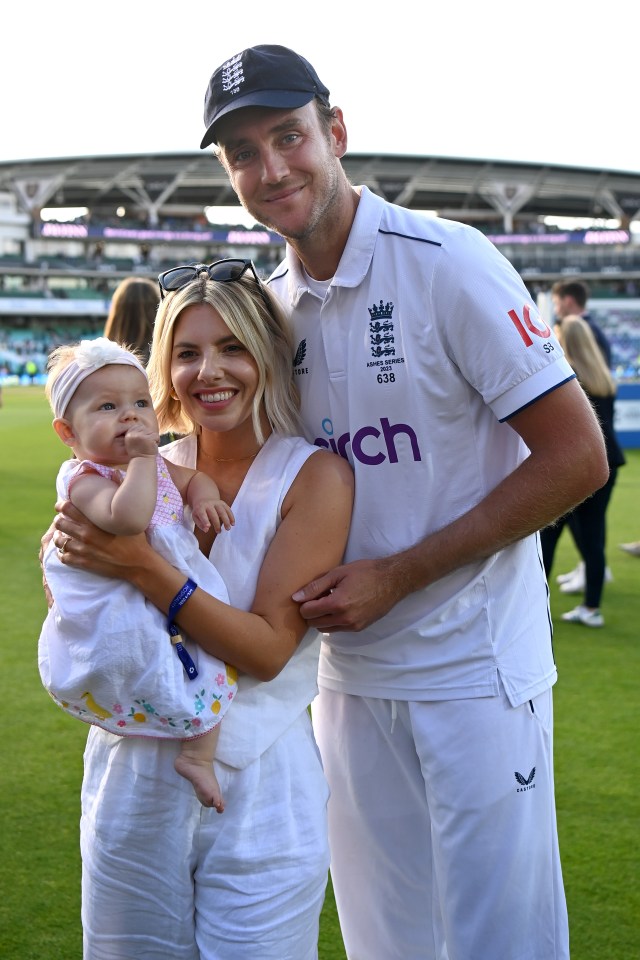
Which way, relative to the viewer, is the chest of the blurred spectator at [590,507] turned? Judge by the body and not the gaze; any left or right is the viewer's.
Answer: facing to the left of the viewer

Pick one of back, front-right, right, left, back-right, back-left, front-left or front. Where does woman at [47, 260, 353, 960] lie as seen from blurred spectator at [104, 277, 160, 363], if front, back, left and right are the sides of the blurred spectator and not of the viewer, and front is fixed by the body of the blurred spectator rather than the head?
back

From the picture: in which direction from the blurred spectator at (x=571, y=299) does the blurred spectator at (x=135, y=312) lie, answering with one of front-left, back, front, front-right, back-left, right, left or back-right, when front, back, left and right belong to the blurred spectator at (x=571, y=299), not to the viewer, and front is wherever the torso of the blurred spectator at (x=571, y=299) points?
front-left

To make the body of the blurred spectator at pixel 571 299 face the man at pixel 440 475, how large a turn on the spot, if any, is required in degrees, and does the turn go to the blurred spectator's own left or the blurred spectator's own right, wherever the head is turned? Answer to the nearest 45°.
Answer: approximately 90° to the blurred spectator's own left

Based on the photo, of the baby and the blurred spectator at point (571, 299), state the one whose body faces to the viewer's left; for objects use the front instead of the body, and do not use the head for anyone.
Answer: the blurred spectator

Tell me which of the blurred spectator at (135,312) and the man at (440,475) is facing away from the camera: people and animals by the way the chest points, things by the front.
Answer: the blurred spectator

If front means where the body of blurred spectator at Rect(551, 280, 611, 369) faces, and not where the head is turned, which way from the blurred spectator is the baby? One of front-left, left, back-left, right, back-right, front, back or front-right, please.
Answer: left

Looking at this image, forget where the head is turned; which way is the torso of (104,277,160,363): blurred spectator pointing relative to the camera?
away from the camera

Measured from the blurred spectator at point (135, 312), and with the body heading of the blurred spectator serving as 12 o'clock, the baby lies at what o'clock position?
The baby is roughly at 6 o'clock from the blurred spectator.

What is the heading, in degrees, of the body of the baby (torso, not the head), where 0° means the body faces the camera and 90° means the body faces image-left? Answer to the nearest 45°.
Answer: approximately 315°

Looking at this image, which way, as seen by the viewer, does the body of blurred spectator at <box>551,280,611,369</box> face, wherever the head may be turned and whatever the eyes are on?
to the viewer's left

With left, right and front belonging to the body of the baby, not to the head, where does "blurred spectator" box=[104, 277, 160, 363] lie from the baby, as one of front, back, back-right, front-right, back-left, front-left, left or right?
back-left

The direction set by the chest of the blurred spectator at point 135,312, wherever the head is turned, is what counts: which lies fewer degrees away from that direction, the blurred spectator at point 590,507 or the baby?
the blurred spectator
